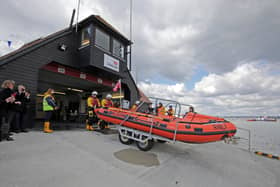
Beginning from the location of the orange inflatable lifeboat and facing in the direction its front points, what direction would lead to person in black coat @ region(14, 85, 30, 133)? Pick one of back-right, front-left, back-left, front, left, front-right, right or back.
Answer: back-right

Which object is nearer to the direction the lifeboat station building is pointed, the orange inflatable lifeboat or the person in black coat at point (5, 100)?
the orange inflatable lifeboat

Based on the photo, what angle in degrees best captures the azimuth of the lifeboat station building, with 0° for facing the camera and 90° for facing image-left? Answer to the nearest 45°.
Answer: approximately 315°

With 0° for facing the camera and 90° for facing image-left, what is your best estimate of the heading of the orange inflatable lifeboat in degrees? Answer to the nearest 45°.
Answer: approximately 315°

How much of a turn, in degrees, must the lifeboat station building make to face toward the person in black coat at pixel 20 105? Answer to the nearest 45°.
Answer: approximately 90° to its right

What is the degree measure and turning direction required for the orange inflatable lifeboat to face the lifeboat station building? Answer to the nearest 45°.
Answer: approximately 180°

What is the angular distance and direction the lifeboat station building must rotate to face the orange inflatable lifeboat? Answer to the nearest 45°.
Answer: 0° — it already faces it
